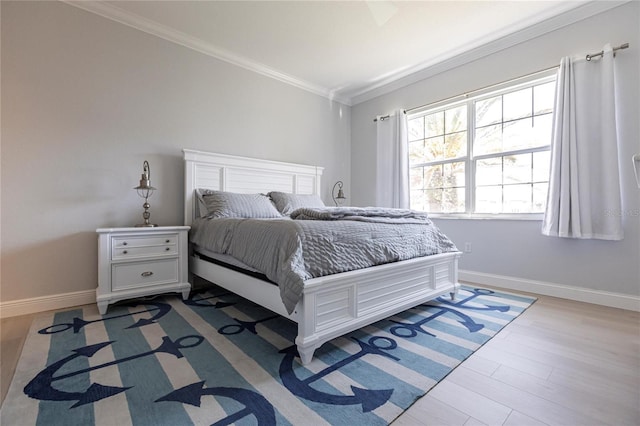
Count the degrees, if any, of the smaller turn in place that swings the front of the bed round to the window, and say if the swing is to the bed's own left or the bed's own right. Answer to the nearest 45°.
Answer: approximately 90° to the bed's own left

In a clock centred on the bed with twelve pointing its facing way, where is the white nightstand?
The white nightstand is roughly at 5 o'clock from the bed.

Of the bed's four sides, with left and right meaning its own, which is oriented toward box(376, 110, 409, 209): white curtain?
left

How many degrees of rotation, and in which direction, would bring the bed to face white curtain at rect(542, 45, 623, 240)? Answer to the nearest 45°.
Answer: approximately 45° to its left
